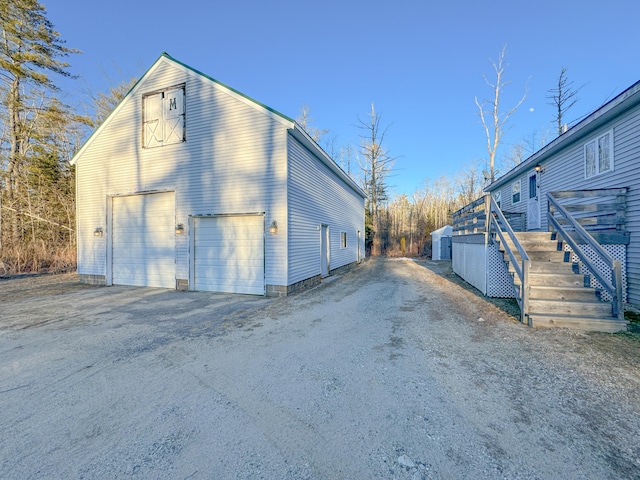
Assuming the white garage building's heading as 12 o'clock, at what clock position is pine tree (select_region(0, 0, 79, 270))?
The pine tree is roughly at 3 o'clock from the white garage building.

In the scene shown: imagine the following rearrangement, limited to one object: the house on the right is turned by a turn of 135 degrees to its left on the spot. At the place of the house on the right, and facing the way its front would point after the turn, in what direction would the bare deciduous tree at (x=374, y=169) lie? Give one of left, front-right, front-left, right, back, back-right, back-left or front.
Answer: back-left

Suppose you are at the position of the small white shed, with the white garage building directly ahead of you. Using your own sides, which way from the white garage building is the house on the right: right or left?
left

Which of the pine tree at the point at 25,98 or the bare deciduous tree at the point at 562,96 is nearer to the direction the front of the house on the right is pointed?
the pine tree

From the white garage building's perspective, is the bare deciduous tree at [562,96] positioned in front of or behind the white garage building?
behind

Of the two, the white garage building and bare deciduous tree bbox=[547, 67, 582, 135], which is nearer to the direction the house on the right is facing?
the white garage building

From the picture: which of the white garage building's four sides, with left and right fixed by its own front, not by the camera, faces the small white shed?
back

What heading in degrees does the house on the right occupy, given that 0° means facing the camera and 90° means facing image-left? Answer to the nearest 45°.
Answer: approximately 45°

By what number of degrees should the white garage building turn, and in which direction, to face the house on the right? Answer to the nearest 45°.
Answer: approximately 90° to its left

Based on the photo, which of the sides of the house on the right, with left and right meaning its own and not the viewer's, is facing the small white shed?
right

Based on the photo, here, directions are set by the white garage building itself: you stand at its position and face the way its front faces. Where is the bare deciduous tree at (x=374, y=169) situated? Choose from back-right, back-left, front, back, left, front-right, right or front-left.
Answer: back

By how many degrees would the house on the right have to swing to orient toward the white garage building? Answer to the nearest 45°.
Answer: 0° — it already faces it

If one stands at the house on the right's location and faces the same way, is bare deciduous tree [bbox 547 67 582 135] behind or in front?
behind

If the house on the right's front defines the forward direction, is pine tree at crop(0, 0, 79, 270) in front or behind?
in front

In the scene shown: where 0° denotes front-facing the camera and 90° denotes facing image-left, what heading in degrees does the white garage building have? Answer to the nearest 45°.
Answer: approximately 45°
